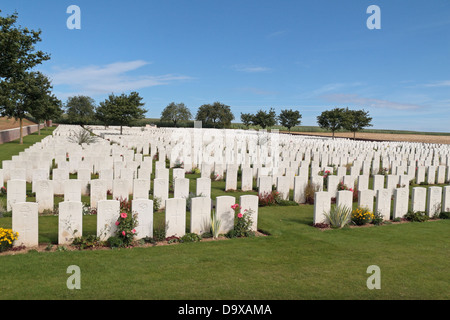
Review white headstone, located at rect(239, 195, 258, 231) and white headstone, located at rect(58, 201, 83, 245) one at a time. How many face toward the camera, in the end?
2

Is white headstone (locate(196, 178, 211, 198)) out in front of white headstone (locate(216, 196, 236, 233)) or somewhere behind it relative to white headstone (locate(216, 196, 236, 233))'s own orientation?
behind

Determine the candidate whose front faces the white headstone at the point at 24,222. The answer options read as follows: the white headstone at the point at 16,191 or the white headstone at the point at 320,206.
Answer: the white headstone at the point at 16,191

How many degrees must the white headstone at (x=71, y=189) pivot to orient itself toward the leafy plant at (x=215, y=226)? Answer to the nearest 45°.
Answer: approximately 45° to its left

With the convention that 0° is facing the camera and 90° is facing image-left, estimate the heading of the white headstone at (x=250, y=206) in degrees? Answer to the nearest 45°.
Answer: approximately 0°

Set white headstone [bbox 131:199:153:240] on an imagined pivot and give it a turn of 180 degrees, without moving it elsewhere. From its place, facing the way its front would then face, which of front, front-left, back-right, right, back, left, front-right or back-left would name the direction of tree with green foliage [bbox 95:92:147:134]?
front

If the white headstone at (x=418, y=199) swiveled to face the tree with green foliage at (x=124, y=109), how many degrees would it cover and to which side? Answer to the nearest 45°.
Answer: approximately 180°

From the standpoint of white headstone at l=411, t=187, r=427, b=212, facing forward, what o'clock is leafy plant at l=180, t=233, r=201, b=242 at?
The leafy plant is roughly at 3 o'clock from the white headstone.

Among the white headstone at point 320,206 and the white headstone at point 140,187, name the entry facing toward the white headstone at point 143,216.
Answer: the white headstone at point 140,187

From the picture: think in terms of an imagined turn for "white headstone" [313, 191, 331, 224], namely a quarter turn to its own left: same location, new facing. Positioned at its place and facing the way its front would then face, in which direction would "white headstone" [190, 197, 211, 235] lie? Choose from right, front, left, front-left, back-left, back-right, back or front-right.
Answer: back

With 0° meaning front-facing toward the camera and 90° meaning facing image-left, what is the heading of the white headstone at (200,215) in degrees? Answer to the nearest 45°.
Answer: approximately 0°

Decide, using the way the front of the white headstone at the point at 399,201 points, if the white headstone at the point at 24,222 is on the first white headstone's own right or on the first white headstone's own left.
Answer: on the first white headstone's own right

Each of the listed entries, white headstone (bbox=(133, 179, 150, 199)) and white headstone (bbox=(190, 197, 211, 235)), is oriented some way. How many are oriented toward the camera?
2

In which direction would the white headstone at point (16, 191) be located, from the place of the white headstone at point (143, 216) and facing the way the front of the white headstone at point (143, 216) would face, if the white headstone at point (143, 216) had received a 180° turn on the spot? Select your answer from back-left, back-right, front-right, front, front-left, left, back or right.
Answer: front-left

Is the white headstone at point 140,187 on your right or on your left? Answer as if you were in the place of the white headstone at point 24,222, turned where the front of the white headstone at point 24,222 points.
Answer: on your left

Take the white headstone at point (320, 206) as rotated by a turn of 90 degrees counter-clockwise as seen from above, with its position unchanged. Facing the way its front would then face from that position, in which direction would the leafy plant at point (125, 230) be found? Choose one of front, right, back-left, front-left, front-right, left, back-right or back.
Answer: back
